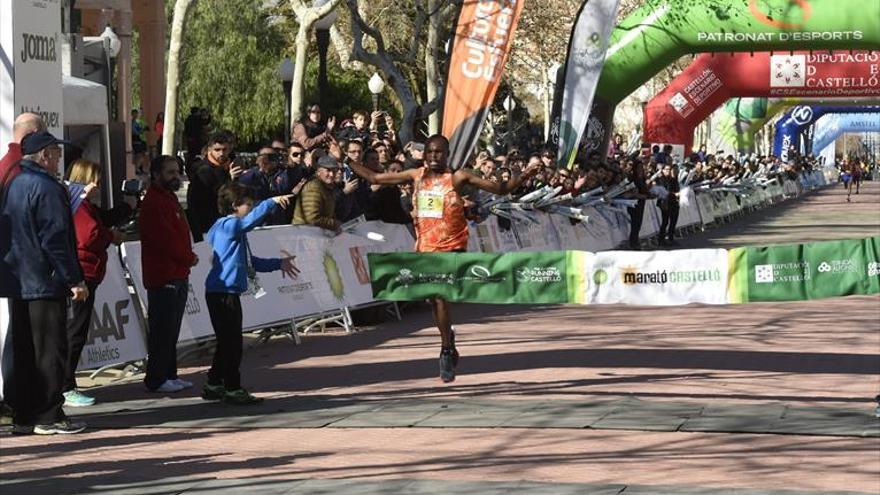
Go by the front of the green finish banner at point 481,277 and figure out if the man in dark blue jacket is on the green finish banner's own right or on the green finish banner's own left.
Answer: on the green finish banner's own right

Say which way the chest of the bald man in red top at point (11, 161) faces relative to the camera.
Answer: to the viewer's right

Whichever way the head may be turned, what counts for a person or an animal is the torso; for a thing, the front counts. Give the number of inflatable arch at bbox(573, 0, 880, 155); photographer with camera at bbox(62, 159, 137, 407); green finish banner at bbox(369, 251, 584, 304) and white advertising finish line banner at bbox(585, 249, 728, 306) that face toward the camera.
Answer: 3

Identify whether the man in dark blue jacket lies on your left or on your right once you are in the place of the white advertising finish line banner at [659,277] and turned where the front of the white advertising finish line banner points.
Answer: on your right

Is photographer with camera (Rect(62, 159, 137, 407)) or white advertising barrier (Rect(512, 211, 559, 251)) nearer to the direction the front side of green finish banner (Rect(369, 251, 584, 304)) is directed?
the photographer with camera

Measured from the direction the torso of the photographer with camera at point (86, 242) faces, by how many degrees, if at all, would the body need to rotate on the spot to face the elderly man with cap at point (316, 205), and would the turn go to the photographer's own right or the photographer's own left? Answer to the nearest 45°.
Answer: approximately 45° to the photographer's own left

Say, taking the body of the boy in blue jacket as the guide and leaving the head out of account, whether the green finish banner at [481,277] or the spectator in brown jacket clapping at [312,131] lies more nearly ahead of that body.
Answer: the green finish banner

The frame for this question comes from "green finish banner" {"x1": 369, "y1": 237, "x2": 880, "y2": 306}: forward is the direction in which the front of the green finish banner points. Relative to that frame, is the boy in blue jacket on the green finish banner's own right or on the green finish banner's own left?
on the green finish banner's own right

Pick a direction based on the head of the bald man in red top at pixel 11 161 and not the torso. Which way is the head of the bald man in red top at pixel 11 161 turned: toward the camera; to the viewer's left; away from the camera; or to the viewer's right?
to the viewer's right
